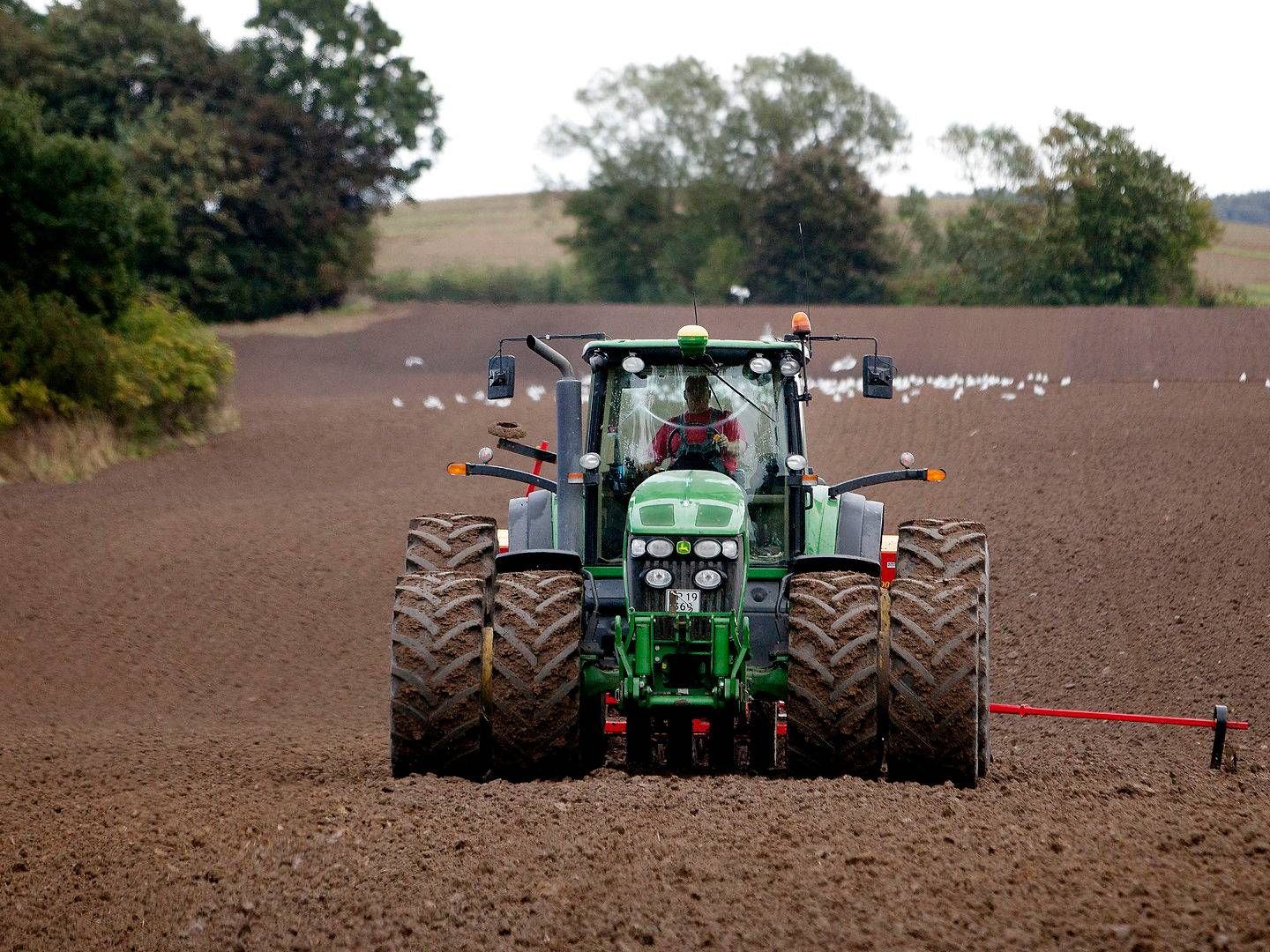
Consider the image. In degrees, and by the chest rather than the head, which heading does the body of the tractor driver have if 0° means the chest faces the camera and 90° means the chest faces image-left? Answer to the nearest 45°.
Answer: approximately 0°

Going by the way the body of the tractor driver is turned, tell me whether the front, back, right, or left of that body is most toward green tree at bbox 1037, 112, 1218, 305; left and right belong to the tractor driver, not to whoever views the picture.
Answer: back

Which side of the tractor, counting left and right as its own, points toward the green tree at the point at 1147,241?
back

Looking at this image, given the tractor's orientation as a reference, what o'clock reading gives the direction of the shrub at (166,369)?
The shrub is roughly at 5 o'clock from the tractor.

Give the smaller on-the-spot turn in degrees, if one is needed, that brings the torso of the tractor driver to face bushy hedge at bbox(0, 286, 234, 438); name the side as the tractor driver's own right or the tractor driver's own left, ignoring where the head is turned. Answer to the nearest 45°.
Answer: approximately 135° to the tractor driver's own right

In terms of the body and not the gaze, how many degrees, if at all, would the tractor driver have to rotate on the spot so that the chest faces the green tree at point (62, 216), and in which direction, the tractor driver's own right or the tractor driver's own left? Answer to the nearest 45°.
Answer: approximately 135° to the tractor driver's own right

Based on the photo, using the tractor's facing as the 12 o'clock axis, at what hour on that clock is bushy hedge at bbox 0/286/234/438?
The bushy hedge is roughly at 5 o'clock from the tractor.

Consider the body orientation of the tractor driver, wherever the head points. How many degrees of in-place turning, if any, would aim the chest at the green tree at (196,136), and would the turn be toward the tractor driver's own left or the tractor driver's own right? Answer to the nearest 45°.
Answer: approximately 180°

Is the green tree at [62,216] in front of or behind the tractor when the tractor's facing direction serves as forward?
behind
